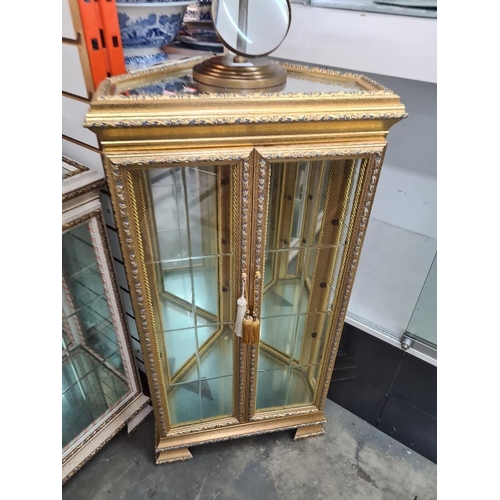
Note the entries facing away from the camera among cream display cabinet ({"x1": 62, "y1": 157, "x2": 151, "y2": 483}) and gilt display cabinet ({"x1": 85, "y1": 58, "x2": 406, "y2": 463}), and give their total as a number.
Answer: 0

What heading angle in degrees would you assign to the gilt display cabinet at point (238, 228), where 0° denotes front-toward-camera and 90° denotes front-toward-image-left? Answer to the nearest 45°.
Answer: approximately 0°

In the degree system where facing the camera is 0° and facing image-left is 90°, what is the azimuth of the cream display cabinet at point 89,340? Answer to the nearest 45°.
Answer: approximately 315°

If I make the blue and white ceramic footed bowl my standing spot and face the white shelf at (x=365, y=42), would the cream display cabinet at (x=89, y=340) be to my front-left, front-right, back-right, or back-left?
back-right
